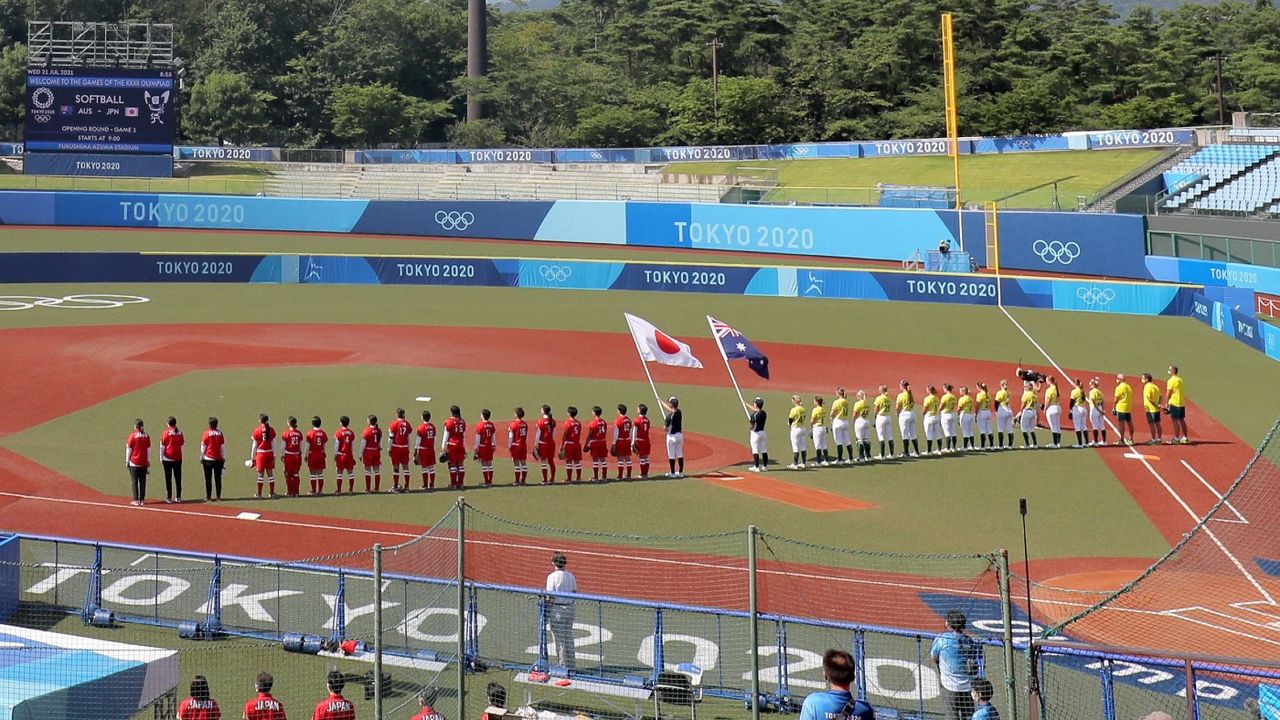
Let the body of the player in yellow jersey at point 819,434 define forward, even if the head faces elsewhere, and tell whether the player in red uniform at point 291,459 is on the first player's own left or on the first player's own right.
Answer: on the first player's own left

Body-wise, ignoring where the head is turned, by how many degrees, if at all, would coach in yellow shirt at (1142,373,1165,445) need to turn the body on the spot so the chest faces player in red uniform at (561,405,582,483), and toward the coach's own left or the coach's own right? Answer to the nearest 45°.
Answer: approximately 90° to the coach's own left

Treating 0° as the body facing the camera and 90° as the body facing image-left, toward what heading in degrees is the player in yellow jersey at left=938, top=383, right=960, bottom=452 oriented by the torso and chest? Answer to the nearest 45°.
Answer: approximately 135°

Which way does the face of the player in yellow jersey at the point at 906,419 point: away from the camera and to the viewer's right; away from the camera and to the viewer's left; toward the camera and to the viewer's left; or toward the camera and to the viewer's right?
away from the camera and to the viewer's left

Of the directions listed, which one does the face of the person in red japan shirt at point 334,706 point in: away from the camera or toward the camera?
away from the camera

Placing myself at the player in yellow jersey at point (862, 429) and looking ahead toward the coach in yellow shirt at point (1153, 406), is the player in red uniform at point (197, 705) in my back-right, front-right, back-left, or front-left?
back-right

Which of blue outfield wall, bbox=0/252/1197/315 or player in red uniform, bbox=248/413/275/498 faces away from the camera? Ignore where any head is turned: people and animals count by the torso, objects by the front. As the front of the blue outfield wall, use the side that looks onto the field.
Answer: the player in red uniform

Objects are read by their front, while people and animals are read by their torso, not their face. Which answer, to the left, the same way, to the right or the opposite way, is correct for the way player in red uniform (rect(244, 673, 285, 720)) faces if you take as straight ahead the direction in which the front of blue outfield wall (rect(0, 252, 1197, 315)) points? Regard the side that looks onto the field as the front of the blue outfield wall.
the opposite way

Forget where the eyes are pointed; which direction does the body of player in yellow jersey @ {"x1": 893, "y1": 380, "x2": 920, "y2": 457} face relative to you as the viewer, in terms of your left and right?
facing away from the viewer and to the left of the viewer

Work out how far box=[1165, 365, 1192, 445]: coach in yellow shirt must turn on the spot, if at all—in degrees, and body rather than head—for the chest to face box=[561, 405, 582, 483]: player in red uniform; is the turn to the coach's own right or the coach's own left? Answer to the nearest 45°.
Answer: approximately 90° to the coach's own left

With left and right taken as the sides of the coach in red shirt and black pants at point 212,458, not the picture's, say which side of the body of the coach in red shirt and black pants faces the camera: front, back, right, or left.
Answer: back

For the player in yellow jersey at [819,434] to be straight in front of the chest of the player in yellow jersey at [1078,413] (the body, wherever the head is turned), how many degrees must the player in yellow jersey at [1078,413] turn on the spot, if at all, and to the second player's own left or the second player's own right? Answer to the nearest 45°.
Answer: approximately 90° to the second player's own left
